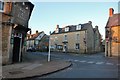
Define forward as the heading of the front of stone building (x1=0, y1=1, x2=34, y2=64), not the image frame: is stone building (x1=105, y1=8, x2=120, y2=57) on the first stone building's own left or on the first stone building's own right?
on the first stone building's own left
